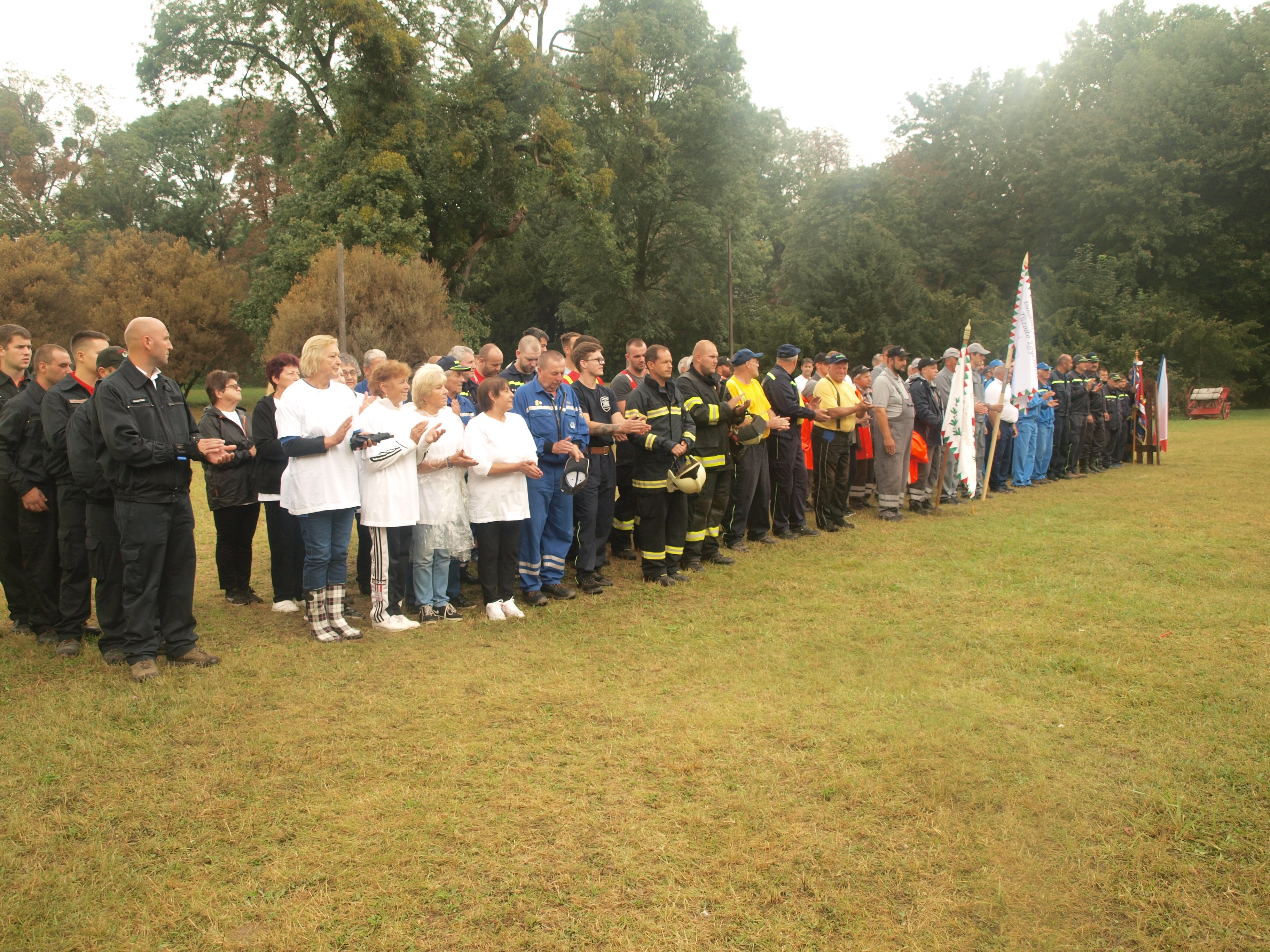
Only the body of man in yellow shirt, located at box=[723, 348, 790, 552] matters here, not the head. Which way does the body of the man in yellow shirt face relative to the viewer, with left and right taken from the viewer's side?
facing the viewer and to the right of the viewer

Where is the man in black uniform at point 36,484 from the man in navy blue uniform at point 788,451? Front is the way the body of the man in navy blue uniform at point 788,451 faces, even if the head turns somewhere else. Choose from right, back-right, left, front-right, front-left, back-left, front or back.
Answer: back-right

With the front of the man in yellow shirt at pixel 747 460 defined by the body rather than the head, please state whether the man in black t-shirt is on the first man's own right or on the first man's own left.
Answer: on the first man's own right

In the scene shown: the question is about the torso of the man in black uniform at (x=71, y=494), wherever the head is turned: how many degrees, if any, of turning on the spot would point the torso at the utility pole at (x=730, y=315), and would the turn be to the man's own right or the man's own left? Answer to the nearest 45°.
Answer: approximately 90° to the man's own left

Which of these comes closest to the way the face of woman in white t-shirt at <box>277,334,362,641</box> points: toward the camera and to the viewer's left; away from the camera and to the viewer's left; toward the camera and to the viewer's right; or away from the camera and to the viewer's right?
toward the camera and to the viewer's right

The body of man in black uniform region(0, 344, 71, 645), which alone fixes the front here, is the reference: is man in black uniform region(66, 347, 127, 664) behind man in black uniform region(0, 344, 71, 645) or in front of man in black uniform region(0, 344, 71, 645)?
in front

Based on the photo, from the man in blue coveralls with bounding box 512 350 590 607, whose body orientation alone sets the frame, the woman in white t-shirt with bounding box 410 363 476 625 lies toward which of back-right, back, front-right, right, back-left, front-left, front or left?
right

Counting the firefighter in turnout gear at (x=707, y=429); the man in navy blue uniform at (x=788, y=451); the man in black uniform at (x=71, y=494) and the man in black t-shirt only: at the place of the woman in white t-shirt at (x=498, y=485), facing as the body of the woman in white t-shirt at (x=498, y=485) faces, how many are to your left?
3

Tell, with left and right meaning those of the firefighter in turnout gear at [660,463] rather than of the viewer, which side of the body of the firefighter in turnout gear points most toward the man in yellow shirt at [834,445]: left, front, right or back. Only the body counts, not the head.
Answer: left

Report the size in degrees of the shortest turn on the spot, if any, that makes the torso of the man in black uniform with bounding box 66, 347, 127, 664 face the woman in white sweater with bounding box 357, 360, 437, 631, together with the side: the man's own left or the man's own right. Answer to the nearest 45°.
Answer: approximately 45° to the man's own left

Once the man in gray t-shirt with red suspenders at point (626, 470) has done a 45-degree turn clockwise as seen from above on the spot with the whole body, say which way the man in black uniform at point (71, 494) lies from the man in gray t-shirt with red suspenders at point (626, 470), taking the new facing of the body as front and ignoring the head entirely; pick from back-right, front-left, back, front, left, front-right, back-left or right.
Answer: front-right

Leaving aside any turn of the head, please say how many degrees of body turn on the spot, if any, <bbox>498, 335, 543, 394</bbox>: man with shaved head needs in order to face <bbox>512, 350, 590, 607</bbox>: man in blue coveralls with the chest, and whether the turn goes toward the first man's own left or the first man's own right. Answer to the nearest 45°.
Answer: approximately 45° to the first man's own right

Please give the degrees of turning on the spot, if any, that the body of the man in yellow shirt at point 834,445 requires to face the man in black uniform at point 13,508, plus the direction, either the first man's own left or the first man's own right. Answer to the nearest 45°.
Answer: approximately 90° to the first man's own right
